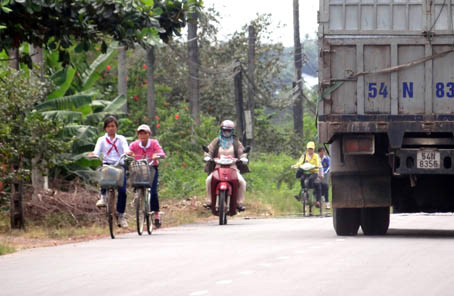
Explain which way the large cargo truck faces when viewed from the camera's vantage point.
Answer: facing away from the viewer

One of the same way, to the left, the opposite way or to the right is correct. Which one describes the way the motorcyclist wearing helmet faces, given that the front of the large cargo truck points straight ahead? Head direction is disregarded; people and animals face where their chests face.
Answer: the opposite way

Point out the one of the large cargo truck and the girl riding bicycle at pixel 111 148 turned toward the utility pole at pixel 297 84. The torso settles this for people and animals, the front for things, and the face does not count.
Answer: the large cargo truck

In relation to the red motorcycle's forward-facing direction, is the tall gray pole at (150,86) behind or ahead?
behind

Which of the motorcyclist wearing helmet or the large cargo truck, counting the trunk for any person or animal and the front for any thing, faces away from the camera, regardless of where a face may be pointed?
the large cargo truck

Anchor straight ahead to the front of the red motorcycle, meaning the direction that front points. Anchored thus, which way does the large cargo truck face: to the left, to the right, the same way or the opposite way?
the opposite way

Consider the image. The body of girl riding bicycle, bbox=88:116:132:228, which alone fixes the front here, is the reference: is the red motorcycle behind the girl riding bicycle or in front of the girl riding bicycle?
behind

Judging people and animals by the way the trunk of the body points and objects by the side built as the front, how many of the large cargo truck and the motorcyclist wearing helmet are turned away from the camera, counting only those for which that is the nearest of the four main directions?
1
